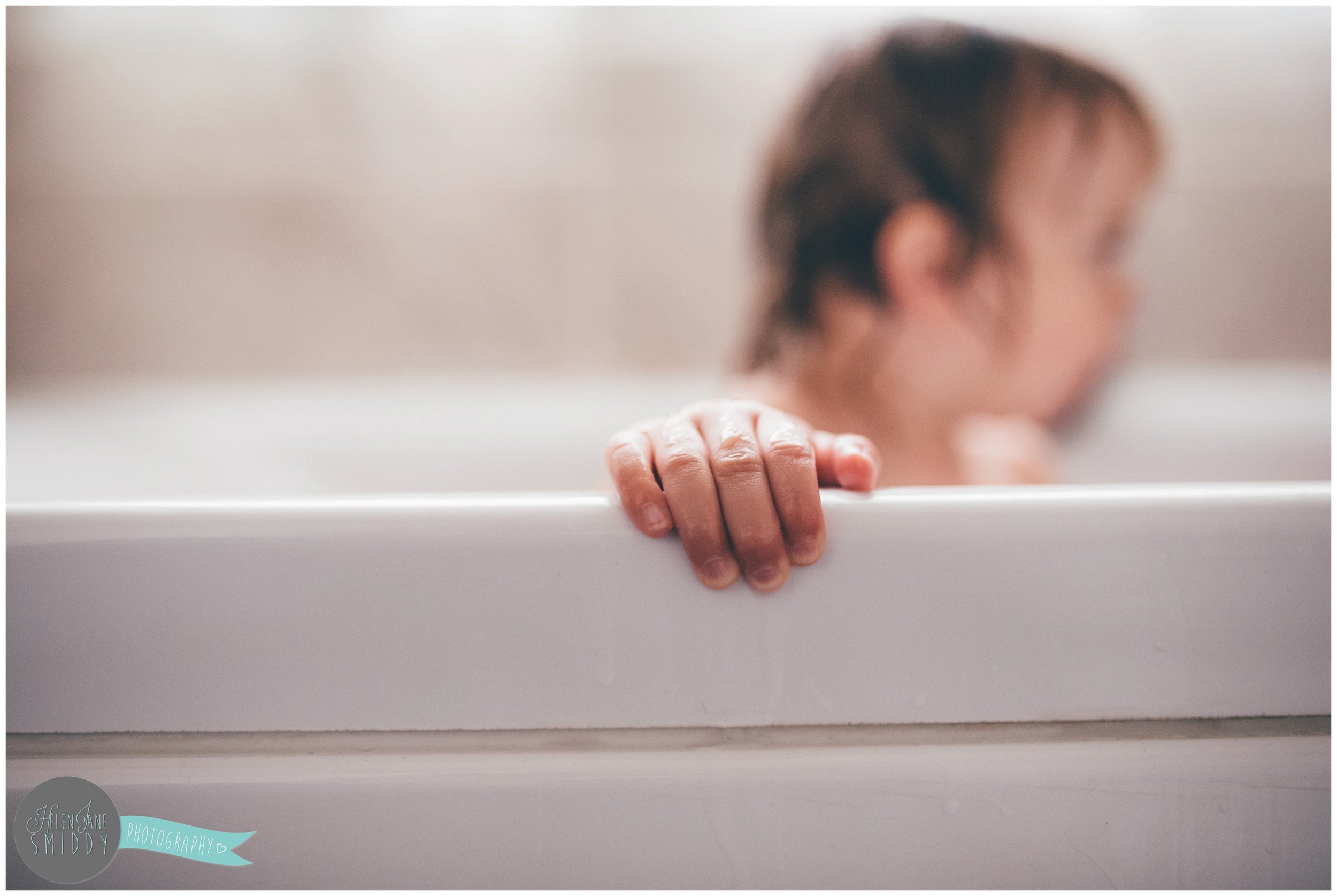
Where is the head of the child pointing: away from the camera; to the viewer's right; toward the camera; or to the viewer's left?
to the viewer's right

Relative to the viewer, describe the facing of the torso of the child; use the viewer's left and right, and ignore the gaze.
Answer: facing to the right of the viewer
